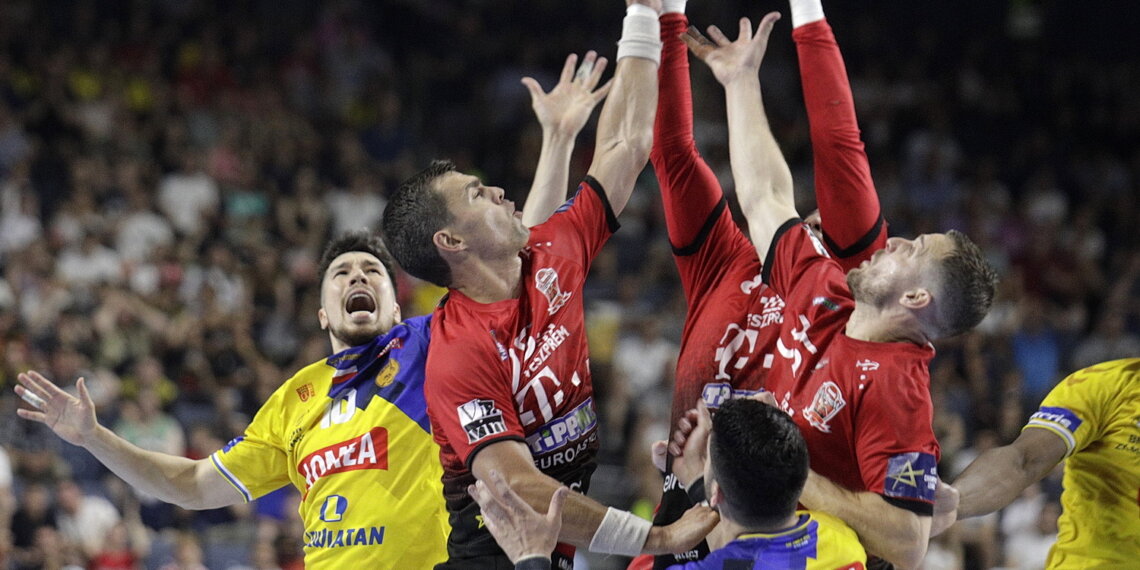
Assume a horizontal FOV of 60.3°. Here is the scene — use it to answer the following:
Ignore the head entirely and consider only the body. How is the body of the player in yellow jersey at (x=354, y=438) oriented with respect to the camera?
toward the camera

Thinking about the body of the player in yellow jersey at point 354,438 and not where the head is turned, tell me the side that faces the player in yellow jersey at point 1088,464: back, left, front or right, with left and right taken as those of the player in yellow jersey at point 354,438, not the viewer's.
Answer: left
